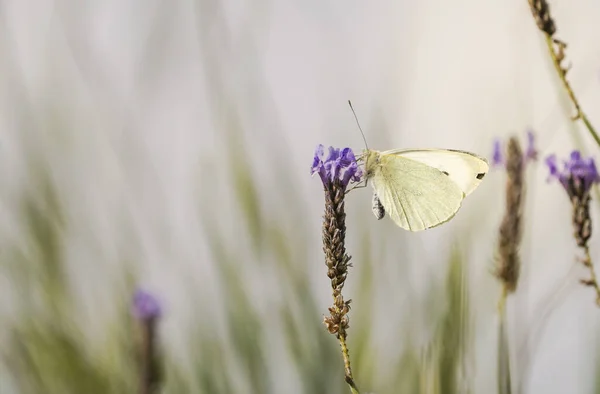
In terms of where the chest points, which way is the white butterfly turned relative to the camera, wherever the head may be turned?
to the viewer's left

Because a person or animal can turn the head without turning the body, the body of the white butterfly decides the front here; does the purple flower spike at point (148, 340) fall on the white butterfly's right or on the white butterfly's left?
on the white butterfly's left
